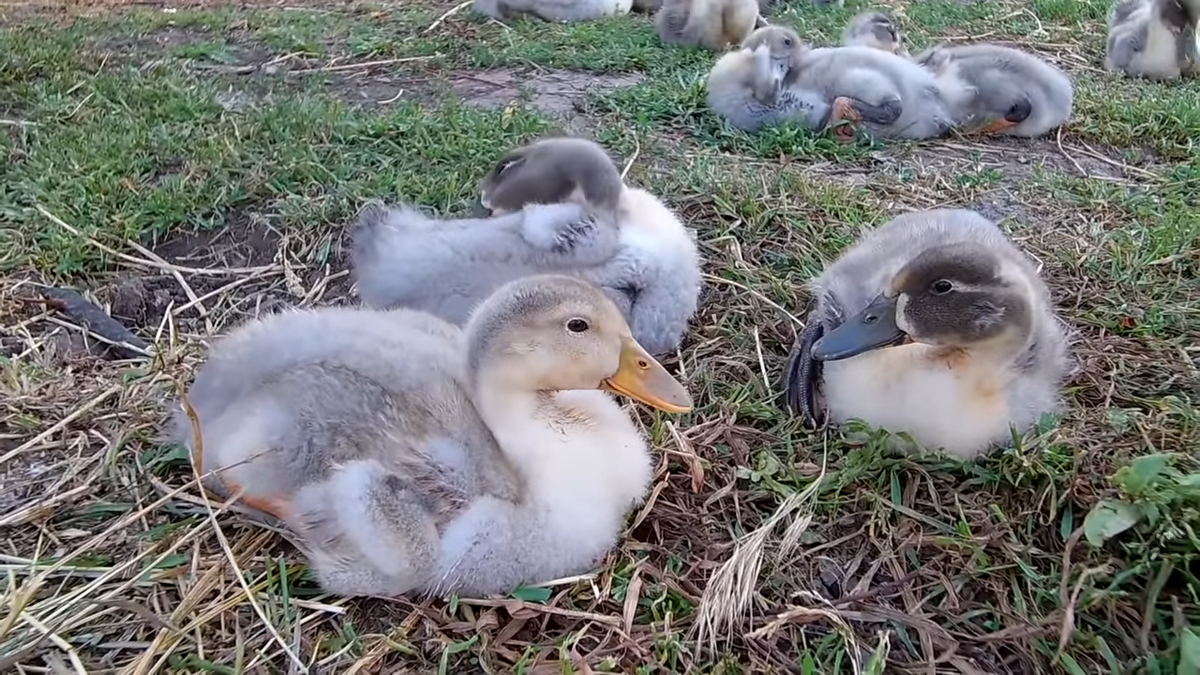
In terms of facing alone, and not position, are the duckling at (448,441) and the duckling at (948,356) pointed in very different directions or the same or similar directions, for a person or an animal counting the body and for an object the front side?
very different directions

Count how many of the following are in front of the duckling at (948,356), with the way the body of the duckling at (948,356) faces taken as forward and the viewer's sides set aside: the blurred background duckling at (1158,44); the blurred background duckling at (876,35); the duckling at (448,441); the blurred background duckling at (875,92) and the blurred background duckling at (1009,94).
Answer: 1

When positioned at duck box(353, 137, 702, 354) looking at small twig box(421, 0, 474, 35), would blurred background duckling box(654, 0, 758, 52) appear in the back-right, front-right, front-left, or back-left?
front-right

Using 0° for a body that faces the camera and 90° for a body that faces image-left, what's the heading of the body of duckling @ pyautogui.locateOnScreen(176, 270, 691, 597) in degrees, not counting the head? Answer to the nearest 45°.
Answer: approximately 270°
